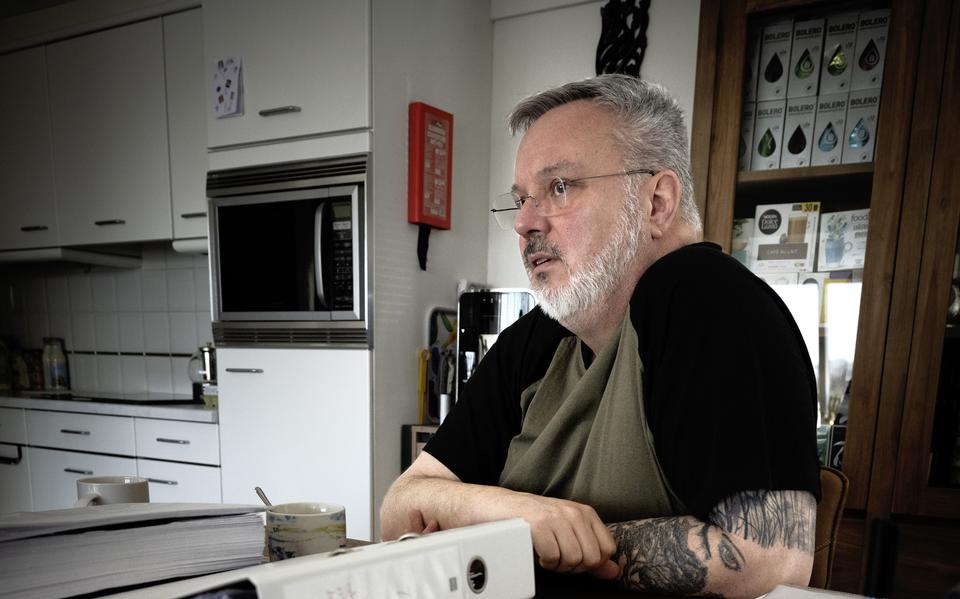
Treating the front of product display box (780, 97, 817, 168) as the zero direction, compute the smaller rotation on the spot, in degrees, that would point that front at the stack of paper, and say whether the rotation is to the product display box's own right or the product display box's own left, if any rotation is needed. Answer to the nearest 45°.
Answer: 0° — it already faces it

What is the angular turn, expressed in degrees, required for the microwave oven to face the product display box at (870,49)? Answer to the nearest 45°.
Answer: approximately 90° to its left

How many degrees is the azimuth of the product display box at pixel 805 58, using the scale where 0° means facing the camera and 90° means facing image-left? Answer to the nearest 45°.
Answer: approximately 0°

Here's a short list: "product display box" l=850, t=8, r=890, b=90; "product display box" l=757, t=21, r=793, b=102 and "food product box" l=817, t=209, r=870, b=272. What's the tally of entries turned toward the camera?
3

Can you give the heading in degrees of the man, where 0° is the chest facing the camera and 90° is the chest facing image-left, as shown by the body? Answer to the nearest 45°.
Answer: approximately 45°

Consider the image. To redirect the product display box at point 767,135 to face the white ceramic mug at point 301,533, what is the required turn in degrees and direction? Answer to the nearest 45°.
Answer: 0° — it already faces it

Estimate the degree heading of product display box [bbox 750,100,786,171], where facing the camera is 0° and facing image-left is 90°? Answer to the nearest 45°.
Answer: approximately 0°
